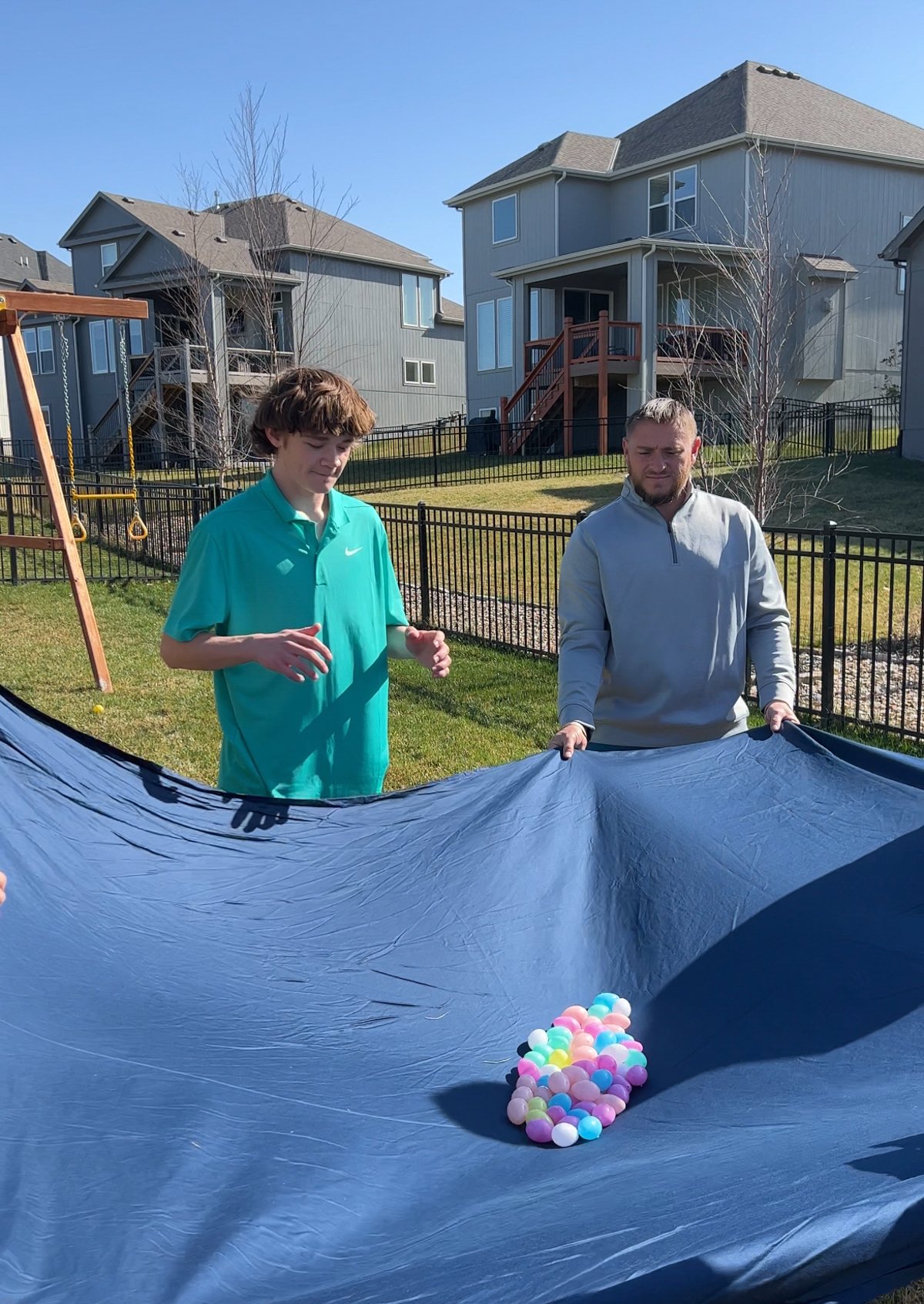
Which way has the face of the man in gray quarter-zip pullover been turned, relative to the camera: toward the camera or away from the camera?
toward the camera

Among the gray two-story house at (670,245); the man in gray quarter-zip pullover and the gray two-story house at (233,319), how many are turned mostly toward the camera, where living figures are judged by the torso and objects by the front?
1

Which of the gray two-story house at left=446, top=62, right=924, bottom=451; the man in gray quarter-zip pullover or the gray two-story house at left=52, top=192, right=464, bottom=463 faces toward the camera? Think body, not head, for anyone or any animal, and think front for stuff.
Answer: the man in gray quarter-zip pullover

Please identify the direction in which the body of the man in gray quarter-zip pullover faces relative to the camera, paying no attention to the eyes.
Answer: toward the camera

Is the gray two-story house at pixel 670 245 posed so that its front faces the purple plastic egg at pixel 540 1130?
no

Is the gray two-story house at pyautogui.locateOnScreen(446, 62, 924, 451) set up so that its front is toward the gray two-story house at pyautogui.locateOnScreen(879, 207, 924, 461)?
no

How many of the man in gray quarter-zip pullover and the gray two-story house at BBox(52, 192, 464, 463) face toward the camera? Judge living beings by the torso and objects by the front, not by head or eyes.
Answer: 1

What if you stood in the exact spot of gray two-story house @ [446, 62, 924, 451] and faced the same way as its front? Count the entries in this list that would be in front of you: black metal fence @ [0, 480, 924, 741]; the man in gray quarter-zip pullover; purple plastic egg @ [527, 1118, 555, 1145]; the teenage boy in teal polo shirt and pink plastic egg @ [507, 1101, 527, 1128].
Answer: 0

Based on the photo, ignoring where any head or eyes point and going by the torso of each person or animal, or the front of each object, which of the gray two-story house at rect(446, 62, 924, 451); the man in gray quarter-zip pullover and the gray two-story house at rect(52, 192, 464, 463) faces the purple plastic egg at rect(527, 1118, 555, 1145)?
the man in gray quarter-zip pullover

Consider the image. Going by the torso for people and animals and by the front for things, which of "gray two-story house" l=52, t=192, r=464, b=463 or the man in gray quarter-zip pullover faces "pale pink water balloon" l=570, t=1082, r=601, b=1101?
the man in gray quarter-zip pullover

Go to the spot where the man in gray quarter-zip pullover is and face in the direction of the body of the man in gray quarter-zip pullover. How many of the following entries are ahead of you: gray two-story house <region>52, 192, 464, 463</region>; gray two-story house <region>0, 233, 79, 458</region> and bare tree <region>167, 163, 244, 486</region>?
0

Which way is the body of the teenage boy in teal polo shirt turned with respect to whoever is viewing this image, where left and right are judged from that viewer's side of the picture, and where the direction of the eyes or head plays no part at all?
facing the viewer and to the right of the viewer

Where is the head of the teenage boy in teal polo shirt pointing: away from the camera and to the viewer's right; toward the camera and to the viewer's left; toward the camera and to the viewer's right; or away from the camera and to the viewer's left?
toward the camera and to the viewer's right

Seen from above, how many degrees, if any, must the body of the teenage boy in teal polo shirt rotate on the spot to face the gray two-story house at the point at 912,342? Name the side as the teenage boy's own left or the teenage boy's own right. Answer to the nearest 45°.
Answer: approximately 90° to the teenage boy's own left

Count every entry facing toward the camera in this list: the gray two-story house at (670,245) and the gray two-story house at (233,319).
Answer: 0

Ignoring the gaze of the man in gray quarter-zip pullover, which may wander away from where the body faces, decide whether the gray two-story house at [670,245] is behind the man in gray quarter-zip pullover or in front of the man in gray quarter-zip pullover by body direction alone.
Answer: behind
